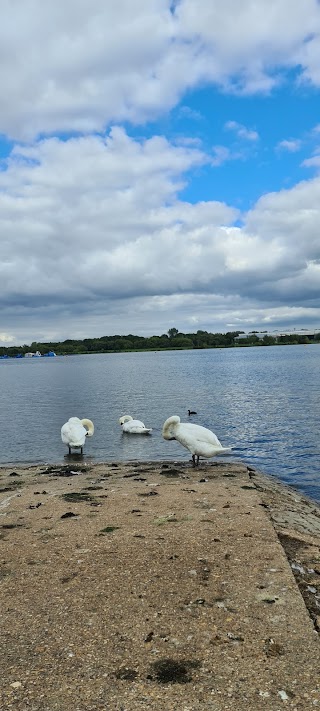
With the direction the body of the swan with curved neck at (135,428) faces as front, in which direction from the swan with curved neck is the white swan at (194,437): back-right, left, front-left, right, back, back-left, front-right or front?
left

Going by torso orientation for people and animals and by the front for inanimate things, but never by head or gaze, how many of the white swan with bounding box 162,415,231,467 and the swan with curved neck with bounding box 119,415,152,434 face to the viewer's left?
2

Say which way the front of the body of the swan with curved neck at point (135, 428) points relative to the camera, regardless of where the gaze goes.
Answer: to the viewer's left

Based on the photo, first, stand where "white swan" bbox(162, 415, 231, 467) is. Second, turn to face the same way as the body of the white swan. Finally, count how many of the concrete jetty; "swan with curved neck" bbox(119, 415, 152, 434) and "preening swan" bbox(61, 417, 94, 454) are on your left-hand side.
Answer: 1

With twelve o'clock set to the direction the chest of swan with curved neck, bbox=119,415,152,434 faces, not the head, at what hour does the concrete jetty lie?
The concrete jetty is roughly at 9 o'clock from the swan with curved neck.

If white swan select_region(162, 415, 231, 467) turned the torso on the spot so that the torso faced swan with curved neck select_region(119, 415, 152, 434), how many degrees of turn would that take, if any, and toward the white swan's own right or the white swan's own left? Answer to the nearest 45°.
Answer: approximately 90° to the white swan's own right

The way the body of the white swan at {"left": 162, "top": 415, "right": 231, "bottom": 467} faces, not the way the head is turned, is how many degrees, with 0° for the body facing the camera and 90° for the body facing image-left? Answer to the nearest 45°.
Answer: approximately 90°
